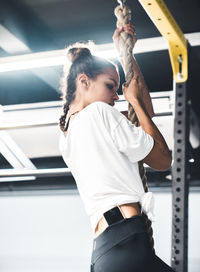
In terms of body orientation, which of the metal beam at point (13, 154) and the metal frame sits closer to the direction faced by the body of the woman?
the metal frame

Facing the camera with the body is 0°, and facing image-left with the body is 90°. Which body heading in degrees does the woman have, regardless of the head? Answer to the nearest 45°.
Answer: approximately 270°
